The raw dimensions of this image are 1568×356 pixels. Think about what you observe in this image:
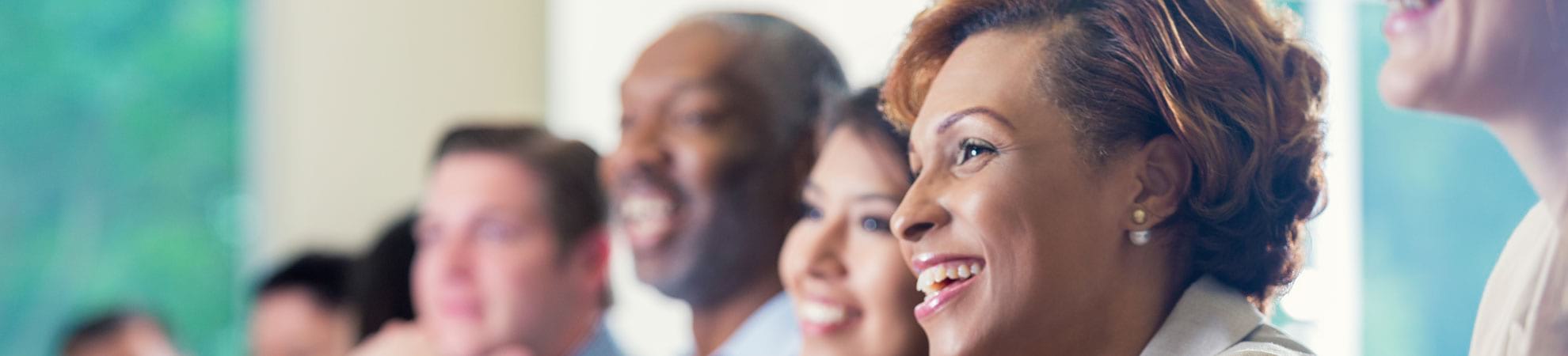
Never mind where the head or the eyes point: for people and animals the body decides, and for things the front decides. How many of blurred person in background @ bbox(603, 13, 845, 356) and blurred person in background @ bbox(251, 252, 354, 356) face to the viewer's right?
0

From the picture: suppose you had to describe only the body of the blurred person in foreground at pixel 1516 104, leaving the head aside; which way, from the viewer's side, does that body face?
to the viewer's left

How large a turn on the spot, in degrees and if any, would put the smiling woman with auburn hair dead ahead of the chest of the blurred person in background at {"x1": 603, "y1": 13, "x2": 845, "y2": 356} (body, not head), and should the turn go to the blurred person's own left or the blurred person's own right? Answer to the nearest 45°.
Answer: approximately 90° to the blurred person's own left

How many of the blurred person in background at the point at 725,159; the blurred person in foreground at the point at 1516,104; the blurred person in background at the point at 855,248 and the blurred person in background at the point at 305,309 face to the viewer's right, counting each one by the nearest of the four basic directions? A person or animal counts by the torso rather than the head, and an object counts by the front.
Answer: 0

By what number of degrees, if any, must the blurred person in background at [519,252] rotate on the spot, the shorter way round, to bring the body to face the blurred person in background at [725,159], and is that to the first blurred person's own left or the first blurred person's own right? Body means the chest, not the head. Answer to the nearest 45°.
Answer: approximately 90° to the first blurred person's own left

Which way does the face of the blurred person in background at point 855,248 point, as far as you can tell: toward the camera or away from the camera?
toward the camera

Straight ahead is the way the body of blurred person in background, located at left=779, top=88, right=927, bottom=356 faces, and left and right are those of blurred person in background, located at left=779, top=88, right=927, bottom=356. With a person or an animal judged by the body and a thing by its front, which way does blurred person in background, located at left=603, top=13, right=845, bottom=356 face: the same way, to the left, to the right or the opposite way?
the same way

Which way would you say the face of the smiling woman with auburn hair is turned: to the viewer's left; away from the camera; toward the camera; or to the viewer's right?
to the viewer's left

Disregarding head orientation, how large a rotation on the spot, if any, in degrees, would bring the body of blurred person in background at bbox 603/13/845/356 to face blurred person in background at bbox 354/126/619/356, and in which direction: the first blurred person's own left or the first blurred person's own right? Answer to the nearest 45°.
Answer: approximately 90° to the first blurred person's own right

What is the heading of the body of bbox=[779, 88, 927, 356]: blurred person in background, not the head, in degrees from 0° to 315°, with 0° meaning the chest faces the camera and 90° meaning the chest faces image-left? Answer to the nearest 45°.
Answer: approximately 45°

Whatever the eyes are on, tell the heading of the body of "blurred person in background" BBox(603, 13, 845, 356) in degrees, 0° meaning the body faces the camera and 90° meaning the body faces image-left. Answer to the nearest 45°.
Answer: approximately 45°

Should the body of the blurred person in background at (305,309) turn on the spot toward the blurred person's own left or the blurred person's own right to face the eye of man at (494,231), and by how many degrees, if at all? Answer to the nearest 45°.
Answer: approximately 45° to the blurred person's own left

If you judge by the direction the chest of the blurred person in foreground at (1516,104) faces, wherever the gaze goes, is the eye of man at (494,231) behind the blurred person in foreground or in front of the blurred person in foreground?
in front

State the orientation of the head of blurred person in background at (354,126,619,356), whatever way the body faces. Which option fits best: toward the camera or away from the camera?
toward the camera

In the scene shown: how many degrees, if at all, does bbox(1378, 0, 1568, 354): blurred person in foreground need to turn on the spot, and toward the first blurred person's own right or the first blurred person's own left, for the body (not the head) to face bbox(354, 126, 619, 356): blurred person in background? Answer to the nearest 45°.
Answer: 0° — they already face them

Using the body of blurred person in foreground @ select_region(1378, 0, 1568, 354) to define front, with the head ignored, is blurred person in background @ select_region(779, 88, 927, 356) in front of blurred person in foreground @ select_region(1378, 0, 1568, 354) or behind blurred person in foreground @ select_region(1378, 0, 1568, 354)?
in front
